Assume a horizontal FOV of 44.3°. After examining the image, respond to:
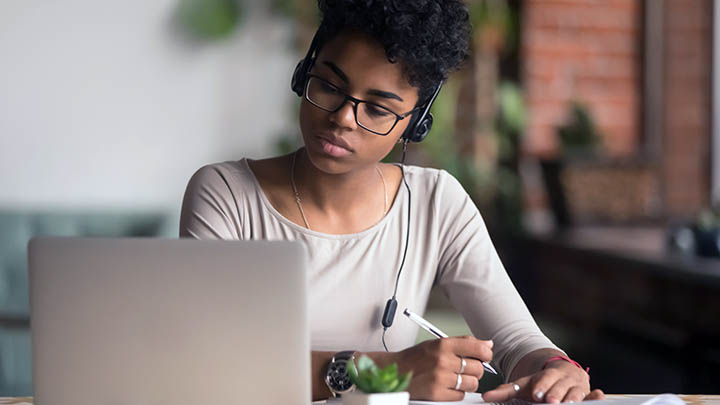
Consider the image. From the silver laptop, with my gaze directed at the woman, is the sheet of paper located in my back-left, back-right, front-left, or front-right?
front-right

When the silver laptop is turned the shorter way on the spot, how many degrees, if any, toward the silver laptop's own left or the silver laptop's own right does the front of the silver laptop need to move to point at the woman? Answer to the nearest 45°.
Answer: approximately 45° to the silver laptop's own right

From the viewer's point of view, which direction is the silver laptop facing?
away from the camera

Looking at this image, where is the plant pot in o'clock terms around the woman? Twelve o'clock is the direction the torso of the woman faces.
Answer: The plant pot is roughly at 12 o'clock from the woman.

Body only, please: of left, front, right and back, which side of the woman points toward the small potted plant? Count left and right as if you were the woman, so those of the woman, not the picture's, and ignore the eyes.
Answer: front

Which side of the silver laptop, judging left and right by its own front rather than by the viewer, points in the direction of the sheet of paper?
right

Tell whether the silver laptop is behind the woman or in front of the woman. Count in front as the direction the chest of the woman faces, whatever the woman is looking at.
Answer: in front

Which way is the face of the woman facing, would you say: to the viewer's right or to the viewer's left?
to the viewer's left

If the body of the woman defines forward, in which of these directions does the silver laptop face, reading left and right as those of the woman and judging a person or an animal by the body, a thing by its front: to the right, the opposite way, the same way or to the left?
the opposite way

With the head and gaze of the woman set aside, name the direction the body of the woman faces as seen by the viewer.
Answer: toward the camera
